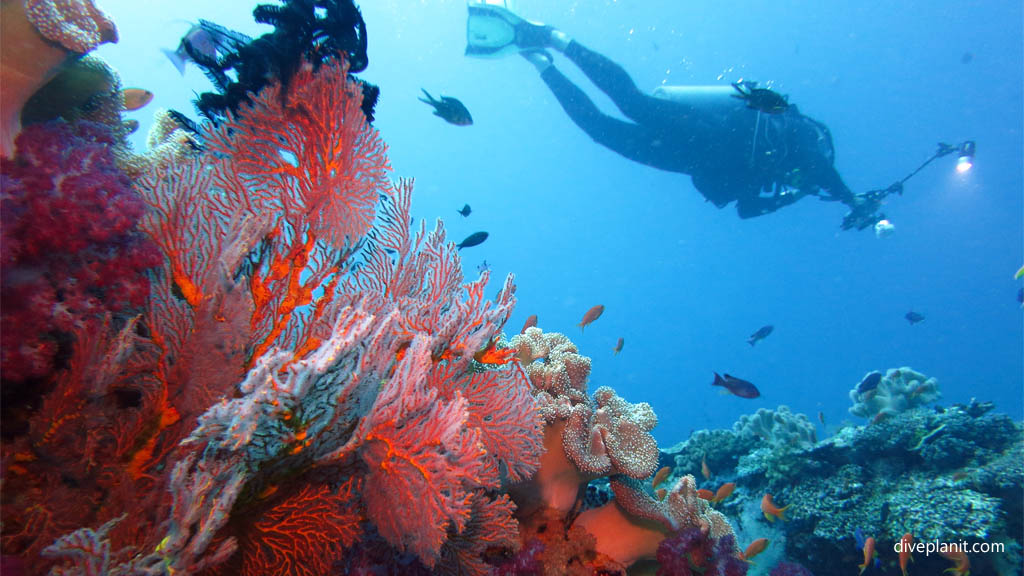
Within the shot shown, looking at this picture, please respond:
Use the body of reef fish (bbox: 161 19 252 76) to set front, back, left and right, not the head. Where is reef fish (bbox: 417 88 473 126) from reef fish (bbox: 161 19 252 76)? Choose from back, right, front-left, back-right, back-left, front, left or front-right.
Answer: front-left

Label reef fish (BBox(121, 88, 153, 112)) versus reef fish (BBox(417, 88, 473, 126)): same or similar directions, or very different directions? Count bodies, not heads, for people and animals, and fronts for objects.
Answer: same or similar directions

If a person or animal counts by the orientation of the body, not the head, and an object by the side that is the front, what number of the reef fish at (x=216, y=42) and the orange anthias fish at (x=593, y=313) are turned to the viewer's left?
0

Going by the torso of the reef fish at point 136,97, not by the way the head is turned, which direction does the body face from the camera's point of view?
to the viewer's right

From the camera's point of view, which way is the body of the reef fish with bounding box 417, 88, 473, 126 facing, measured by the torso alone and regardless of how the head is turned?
to the viewer's right

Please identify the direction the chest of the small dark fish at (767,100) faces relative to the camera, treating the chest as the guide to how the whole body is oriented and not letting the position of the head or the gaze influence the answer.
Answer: to the viewer's right

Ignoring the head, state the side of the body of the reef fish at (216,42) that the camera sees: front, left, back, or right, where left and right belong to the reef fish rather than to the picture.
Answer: right

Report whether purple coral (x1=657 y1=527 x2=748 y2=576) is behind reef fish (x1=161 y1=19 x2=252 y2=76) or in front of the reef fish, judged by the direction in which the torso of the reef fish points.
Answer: in front
